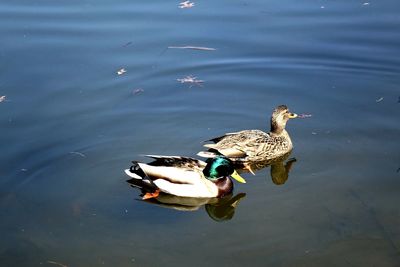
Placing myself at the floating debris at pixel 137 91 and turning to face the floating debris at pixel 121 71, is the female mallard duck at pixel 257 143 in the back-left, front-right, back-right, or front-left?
back-right

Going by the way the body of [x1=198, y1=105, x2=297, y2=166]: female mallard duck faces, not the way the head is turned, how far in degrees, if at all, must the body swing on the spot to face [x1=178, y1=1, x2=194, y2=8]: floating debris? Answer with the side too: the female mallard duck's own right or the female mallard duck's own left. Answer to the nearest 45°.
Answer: approximately 90° to the female mallard duck's own left

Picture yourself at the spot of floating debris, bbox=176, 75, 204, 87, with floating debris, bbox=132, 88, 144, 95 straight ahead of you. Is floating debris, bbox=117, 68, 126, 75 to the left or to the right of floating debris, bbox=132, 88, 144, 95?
right

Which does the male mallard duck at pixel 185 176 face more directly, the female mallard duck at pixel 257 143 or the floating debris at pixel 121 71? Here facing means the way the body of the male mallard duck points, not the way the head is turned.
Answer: the female mallard duck

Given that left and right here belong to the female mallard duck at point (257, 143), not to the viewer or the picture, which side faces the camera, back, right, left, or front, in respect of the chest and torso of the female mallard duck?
right

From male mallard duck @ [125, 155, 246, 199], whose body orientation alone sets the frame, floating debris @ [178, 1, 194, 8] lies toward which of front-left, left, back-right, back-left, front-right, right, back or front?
left

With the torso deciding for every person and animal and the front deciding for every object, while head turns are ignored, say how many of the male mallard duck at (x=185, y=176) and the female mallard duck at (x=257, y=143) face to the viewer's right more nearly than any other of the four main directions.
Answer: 2

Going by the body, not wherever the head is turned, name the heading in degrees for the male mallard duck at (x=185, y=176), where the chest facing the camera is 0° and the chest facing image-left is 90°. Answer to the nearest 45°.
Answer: approximately 270°

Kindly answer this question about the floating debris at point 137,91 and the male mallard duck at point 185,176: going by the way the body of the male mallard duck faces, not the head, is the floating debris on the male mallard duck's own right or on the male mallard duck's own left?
on the male mallard duck's own left

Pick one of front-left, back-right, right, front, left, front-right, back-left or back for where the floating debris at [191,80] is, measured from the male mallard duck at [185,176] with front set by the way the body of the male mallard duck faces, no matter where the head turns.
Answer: left
